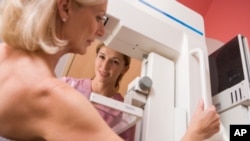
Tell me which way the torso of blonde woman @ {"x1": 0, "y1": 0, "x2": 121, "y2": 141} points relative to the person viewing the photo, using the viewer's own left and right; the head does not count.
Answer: facing away from the viewer and to the right of the viewer

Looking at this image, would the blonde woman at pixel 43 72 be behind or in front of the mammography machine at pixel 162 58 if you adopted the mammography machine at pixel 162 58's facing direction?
in front

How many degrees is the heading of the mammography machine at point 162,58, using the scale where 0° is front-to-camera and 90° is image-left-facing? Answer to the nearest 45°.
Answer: approximately 45°

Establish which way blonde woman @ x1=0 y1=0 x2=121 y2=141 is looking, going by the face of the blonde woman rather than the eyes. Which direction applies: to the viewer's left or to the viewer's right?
to the viewer's right

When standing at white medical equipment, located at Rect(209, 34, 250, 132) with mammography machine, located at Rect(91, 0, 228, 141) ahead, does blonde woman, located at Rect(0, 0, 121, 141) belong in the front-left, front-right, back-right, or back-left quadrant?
front-left

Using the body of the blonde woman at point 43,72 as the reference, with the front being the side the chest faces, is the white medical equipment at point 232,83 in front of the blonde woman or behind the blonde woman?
in front

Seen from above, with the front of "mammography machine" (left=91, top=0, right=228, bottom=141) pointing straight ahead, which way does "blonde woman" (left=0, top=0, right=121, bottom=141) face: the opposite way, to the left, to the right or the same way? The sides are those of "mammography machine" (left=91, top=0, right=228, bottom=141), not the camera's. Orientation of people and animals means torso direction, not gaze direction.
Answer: the opposite way
